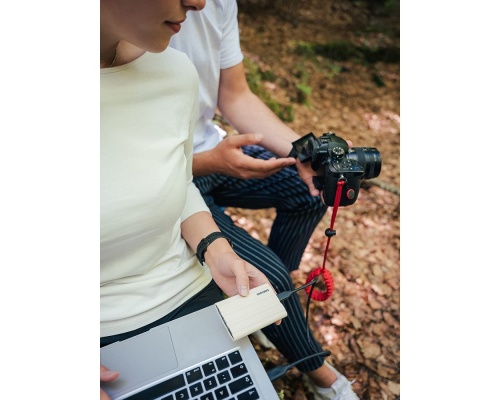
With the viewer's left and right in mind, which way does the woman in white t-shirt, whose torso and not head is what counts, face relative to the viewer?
facing the viewer and to the right of the viewer

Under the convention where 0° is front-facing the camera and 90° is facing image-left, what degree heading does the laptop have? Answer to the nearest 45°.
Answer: approximately 135°

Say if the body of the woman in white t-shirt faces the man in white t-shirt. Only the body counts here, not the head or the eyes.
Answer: no

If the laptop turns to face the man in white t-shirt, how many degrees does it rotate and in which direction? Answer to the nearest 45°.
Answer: approximately 45° to its right

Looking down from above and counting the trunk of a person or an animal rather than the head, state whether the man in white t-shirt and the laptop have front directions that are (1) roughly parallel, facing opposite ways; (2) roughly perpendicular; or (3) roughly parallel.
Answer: roughly parallel, facing opposite ways

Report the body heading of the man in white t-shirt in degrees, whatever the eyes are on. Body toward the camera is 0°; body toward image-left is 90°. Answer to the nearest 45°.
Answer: approximately 315°

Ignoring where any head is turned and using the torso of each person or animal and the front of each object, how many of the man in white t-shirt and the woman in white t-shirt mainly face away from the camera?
0
